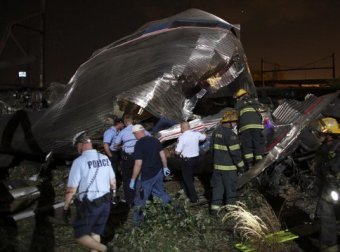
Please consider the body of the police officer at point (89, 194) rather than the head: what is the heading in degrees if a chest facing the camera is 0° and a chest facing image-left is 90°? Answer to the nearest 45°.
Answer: approximately 135°

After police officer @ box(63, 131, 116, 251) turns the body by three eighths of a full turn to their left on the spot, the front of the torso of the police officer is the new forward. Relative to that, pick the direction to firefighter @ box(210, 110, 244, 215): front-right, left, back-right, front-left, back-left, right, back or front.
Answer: back-left

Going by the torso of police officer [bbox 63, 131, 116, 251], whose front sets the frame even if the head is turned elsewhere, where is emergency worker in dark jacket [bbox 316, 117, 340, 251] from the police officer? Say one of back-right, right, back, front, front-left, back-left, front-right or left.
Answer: back-right

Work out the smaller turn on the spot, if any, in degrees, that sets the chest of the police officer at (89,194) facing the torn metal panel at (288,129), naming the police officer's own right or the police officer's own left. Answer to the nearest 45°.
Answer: approximately 90° to the police officer's own right

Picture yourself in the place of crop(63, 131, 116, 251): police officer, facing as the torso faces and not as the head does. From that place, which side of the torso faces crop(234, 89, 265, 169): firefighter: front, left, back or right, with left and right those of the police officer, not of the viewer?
right

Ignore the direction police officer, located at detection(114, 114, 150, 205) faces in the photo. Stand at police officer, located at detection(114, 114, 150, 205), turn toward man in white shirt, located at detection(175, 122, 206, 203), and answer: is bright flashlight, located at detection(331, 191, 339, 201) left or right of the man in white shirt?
right

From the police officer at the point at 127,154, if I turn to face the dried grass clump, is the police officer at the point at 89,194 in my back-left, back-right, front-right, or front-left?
front-right

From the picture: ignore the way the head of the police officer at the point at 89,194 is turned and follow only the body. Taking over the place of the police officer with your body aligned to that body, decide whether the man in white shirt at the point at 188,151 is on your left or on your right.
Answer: on your right

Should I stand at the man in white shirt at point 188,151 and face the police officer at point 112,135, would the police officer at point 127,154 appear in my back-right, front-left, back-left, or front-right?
front-left

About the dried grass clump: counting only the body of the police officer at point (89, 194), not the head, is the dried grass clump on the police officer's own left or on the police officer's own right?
on the police officer's own right

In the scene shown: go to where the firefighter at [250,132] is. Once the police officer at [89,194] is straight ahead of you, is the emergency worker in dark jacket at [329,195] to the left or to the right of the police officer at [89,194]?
left
